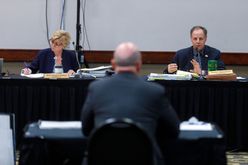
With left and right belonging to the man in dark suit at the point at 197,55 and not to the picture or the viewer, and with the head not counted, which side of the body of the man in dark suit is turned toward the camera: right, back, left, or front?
front

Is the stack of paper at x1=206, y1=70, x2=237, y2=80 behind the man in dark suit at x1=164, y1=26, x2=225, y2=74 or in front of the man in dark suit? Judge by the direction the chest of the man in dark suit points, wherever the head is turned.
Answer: in front

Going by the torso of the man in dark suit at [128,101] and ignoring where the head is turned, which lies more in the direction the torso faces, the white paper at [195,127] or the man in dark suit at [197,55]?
the man in dark suit

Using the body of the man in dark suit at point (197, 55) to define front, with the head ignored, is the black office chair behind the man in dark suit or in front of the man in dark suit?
in front

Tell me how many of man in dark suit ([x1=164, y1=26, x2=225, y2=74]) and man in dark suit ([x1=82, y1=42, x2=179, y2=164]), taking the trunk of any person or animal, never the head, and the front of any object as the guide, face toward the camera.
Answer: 1

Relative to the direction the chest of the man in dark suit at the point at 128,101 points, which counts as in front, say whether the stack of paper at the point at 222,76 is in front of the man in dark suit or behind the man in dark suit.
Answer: in front

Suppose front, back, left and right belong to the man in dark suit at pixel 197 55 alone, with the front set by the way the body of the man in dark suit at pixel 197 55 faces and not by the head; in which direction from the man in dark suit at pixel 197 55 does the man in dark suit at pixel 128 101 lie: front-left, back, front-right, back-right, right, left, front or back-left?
front

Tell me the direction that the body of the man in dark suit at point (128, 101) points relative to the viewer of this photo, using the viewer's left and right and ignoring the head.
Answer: facing away from the viewer

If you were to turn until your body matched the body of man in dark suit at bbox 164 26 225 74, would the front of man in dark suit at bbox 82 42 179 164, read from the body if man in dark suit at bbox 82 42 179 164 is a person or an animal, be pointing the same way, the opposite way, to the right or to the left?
the opposite way

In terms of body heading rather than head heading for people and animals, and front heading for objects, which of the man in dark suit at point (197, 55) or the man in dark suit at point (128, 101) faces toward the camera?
the man in dark suit at point (197, 55)

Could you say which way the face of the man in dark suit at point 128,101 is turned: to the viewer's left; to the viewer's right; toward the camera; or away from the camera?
away from the camera

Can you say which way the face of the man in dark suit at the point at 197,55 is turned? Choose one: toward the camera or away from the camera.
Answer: toward the camera

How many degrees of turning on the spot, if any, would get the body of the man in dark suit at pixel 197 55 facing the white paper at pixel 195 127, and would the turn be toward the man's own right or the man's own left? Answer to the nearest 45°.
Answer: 0° — they already face it
